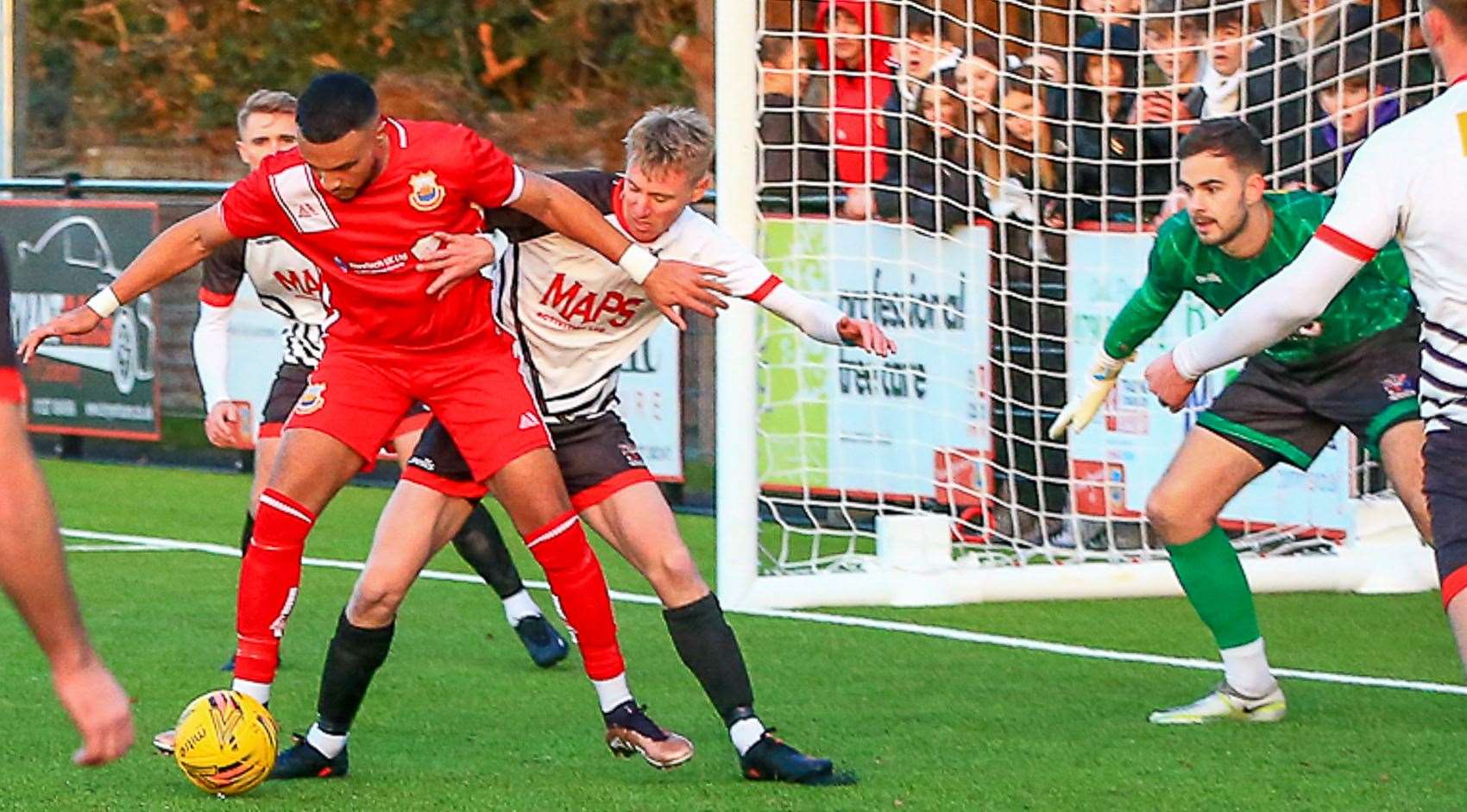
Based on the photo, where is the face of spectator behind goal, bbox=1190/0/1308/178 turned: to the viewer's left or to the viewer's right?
to the viewer's left

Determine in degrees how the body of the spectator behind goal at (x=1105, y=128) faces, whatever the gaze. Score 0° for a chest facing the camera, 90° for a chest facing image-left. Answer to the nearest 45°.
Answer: approximately 0°

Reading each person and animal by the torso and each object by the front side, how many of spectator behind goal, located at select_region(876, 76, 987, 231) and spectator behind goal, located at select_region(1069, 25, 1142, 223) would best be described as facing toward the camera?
2

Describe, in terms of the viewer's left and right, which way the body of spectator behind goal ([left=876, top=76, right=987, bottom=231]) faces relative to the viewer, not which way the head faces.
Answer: facing the viewer

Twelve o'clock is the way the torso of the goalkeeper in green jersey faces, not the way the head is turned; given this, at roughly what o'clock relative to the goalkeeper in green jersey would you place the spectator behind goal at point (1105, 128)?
The spectator behind goal is roughly at 4 o'clock from the goalkeeper in green jersey.

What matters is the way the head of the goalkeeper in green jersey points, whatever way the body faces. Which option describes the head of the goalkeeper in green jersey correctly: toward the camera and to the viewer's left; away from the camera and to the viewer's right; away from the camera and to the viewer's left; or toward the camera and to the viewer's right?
toward the camera and to the viewer's left

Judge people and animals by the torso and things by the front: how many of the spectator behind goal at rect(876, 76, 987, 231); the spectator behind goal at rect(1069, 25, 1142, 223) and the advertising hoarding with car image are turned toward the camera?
3

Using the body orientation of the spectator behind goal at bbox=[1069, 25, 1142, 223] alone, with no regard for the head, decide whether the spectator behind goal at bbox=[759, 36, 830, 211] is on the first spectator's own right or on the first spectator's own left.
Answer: on the first spectator's own right

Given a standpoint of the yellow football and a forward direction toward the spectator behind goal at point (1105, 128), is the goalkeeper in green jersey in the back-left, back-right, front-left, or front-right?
front-right

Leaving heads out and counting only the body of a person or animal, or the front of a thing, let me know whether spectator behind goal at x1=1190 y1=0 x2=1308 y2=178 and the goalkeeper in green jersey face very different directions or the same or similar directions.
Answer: same or similar directions

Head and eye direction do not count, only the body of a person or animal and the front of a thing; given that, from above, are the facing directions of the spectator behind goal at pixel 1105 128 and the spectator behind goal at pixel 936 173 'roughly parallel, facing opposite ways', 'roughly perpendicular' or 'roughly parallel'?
roughly parallel

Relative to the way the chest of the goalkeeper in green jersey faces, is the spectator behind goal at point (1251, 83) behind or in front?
behind

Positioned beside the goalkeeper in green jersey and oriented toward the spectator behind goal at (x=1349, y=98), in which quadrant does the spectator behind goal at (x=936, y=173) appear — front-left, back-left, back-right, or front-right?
front-left
